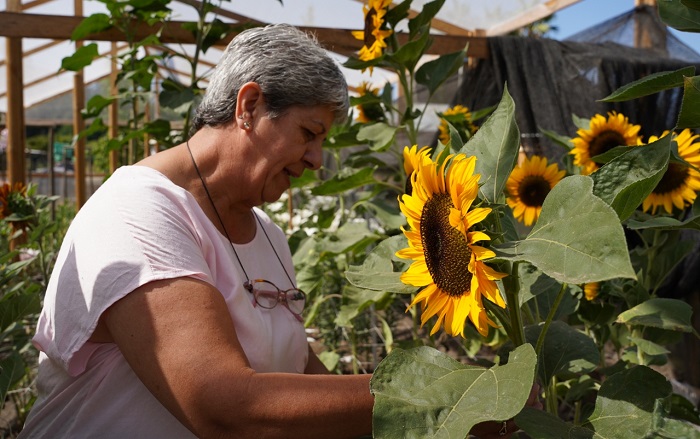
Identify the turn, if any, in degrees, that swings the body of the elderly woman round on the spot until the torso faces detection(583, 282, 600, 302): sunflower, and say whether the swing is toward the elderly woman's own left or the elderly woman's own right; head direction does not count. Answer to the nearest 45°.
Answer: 0° — they already face it

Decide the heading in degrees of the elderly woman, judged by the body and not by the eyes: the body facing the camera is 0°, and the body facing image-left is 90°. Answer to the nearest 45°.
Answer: approximately 270°

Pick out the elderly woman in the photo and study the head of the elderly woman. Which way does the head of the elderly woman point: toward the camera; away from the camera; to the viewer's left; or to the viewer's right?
to the viewer's right

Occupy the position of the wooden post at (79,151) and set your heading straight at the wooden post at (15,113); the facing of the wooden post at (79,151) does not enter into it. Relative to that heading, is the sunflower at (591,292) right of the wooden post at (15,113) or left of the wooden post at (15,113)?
left

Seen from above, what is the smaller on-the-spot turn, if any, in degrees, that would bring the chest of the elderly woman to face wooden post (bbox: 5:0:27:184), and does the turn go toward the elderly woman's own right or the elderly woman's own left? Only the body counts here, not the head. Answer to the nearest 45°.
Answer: approximately 135° to the elderly woman's own left

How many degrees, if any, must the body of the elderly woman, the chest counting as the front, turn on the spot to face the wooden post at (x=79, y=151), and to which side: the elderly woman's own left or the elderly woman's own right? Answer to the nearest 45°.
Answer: approximately 90° to the elderly woman's own left

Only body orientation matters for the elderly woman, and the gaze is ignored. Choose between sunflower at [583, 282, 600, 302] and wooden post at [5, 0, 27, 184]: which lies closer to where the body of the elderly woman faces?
the sunflower

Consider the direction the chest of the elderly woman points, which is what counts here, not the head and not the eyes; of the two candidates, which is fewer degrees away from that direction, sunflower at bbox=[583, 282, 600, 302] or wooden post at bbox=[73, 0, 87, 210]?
the sunflower
